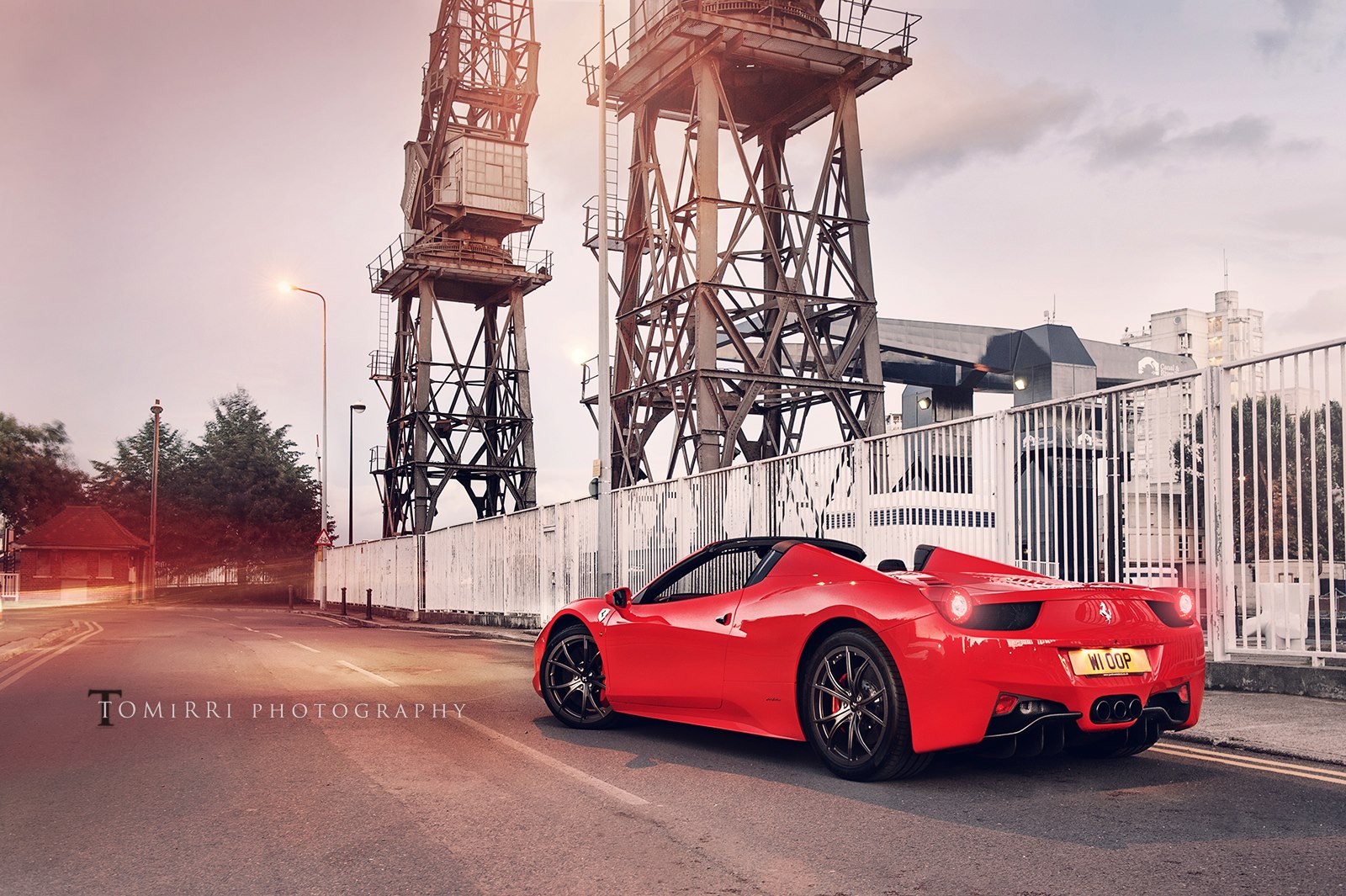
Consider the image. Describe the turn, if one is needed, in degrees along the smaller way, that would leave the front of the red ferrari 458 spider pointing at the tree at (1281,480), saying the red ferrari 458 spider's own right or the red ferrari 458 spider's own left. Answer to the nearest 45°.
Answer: approximately 90° to the red ferrari 458 spider's own right

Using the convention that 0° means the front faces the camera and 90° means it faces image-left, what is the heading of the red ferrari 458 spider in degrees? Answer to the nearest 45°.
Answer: approximately 135°

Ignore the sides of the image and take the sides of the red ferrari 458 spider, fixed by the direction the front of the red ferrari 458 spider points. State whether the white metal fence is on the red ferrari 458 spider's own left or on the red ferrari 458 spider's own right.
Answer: on the red ferrari 458 spider's own right

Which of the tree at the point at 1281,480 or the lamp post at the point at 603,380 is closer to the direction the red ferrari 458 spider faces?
the lamp post

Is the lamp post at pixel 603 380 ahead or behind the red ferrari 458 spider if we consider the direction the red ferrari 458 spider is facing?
ahead
